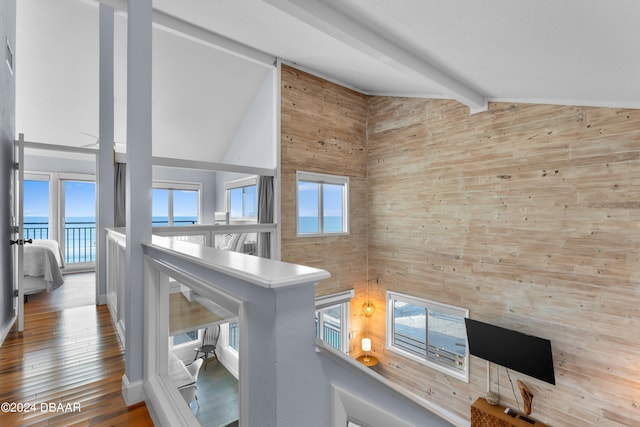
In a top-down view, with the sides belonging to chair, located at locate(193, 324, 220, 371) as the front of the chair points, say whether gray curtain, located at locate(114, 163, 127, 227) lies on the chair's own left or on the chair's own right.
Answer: on the chair's own right

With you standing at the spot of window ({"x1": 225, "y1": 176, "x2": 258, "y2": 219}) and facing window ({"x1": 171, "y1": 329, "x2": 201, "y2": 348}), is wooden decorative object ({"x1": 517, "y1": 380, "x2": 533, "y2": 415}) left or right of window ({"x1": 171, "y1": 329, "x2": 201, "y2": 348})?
left

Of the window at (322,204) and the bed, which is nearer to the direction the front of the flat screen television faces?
the bed

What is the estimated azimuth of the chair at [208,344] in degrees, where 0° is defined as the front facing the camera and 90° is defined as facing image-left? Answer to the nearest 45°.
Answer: approximately 45°

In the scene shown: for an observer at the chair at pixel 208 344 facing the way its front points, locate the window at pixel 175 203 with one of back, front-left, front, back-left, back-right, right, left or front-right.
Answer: back-right

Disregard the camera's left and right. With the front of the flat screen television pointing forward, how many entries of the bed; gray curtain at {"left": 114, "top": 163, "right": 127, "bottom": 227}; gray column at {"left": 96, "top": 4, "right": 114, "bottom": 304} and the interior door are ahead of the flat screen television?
4

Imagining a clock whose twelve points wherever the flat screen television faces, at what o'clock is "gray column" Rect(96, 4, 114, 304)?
The gray column is roughly at 12 o'clock from the flat screen television.

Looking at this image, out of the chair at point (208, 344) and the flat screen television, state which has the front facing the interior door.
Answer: the flat screen television

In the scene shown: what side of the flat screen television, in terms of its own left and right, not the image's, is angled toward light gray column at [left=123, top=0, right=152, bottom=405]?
front

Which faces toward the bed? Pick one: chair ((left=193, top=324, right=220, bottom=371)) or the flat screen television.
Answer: the flat screen television

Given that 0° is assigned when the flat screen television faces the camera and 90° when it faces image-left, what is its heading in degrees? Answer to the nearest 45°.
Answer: approximately 45°

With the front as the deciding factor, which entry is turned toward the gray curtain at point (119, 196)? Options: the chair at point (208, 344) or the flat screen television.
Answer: the flat screen television

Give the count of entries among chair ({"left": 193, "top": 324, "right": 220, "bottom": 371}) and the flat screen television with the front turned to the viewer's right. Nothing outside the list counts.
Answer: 0

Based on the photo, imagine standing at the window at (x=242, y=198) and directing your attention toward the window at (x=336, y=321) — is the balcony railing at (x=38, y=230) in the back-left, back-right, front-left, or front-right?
back-right
